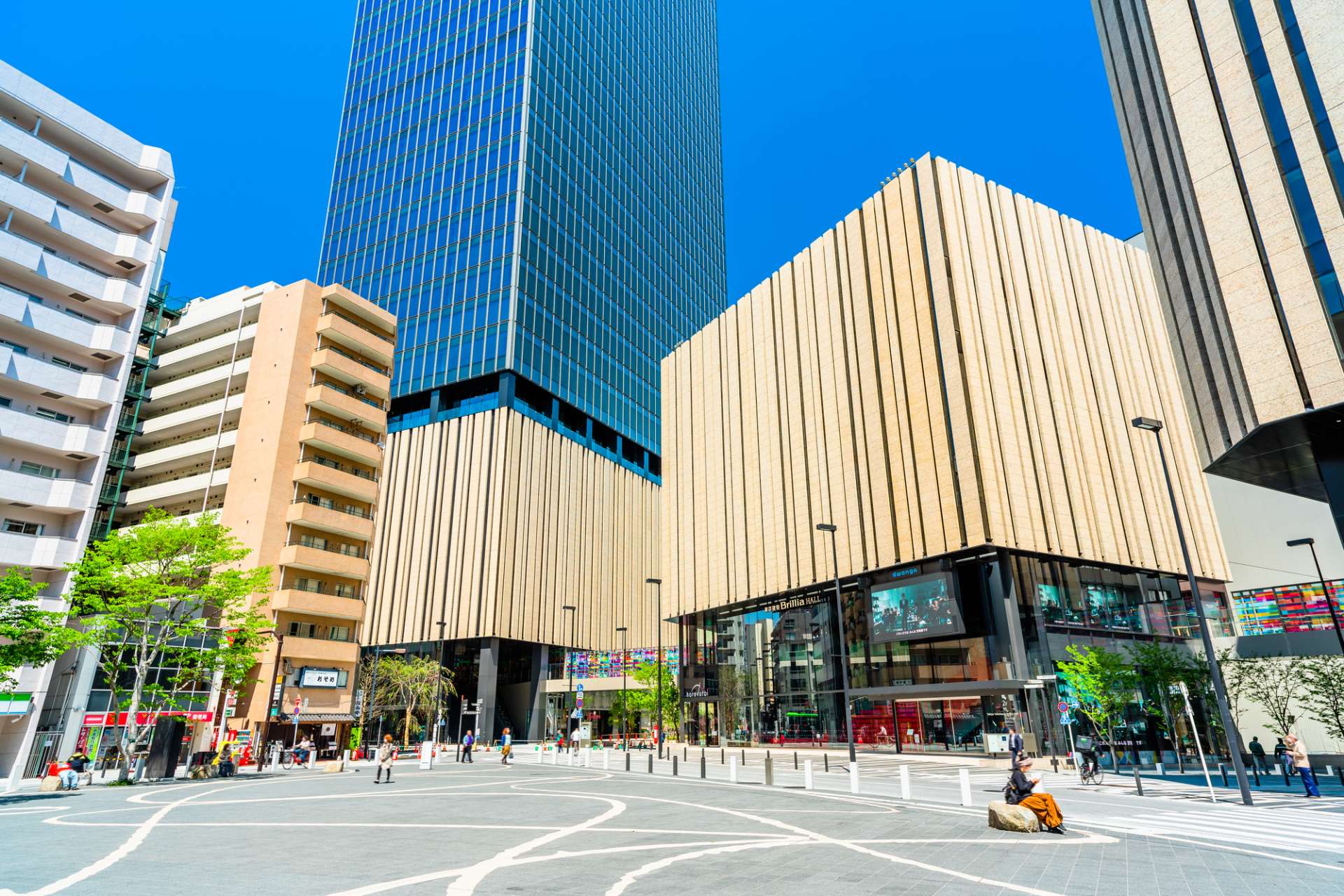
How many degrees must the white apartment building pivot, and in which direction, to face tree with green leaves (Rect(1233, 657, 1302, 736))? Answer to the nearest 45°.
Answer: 0° — it already faces it

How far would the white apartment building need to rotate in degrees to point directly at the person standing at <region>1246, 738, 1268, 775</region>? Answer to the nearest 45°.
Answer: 0° — it already faces them

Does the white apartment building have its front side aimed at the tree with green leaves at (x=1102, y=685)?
yes

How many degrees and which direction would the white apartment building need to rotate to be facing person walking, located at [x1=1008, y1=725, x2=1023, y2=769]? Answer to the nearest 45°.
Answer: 0° — it already faces them

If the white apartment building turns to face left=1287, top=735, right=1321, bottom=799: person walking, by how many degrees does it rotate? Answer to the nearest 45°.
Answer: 0° — it already faces them

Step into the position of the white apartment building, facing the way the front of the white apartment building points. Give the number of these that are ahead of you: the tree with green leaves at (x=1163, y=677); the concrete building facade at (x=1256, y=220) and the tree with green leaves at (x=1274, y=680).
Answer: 3

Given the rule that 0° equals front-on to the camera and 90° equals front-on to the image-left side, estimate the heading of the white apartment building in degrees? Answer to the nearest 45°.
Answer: approximately 315°
